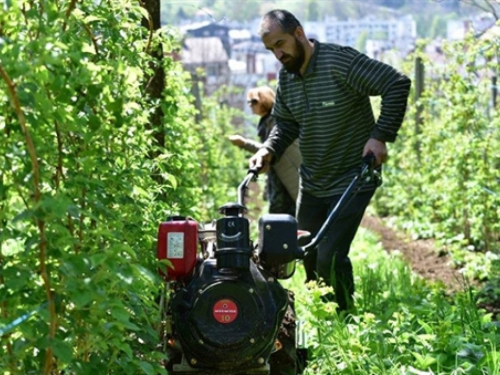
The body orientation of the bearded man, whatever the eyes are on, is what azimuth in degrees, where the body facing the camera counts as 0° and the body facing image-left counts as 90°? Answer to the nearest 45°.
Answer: approximately 45°

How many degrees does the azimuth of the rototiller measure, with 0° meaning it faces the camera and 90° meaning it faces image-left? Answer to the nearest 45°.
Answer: approximately 0°
